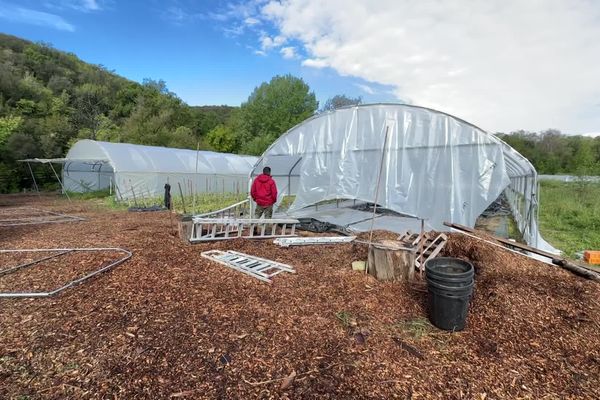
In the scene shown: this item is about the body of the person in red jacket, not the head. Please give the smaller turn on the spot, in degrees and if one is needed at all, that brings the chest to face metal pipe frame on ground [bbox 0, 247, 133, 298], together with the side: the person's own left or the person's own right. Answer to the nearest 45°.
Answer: approximately 135° to the person's own left

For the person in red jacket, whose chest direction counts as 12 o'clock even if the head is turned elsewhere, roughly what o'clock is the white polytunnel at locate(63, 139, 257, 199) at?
The white polytunnel is roughly at 11 o'clock from the person in red jacket.

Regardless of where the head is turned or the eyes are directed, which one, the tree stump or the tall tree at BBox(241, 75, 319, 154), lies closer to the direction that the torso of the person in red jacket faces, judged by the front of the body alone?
the tall tree

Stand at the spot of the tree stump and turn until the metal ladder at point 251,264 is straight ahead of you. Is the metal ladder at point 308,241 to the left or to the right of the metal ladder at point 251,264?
right

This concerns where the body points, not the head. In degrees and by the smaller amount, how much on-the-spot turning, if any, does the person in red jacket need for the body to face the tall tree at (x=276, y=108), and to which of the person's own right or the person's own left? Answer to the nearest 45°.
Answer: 0° — they already face it

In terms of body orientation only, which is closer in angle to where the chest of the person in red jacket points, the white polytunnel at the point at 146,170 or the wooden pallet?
the white polytunnel

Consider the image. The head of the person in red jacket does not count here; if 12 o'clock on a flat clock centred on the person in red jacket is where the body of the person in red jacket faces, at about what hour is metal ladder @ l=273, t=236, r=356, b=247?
The metal ladder is roughly at 5 o'clock from the person in red jacket.

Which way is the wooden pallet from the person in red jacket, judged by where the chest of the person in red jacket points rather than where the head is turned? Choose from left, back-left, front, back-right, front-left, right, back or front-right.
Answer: back-right

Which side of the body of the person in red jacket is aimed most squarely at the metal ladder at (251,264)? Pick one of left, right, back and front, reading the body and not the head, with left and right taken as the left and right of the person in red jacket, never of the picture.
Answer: back

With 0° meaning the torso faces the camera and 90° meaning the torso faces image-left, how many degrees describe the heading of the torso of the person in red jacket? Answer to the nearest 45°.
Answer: approximately 180°

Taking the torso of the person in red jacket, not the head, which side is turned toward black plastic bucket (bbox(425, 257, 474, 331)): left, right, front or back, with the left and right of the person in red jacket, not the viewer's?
back
